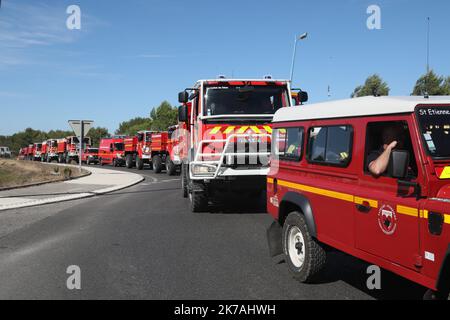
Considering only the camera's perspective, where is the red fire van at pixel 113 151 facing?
facing the viewer and to the right of the viewer

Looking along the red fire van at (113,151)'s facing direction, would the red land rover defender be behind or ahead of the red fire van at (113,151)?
ahead

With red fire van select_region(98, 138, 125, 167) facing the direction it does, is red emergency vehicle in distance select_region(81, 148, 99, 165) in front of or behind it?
behind

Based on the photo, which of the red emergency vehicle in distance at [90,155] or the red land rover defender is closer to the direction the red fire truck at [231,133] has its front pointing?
the red land rover defender

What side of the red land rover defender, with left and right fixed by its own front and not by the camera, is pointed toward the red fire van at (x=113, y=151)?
back

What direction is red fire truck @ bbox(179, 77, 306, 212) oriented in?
toward the camera

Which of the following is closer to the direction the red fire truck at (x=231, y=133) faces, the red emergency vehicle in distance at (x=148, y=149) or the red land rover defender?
the red land rover defender

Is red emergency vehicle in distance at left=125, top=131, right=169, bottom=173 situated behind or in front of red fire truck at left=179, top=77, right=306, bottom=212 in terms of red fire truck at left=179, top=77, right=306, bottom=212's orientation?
behind

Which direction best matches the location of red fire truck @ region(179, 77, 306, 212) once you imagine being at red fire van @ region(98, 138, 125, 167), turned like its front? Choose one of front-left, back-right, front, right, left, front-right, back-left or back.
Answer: front-right

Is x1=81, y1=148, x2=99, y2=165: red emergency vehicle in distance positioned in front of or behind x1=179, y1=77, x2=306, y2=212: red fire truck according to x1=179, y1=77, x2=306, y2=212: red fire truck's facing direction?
behind

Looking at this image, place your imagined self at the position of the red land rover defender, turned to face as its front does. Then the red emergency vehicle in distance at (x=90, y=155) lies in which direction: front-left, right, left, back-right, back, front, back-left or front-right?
back

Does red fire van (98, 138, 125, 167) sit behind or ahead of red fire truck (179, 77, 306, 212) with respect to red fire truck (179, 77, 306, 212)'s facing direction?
behind

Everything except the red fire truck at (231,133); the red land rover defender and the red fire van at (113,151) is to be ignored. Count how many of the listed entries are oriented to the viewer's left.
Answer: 0

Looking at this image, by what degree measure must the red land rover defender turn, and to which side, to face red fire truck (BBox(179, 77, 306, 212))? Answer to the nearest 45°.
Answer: approximately 180°
